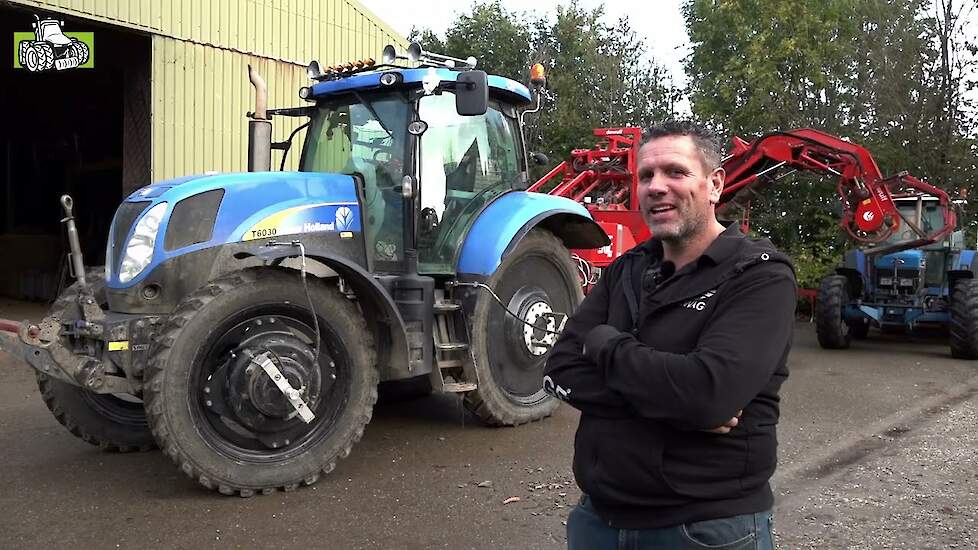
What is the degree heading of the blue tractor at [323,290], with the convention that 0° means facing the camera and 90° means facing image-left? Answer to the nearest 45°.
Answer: approximately 45°

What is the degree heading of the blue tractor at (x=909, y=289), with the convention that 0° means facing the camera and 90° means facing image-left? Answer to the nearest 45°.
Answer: approximately 0°

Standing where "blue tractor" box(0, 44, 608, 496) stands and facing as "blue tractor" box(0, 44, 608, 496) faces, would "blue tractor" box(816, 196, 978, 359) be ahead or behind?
behind
